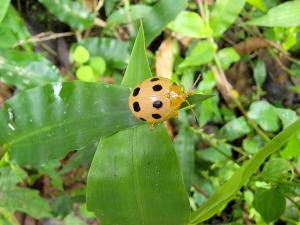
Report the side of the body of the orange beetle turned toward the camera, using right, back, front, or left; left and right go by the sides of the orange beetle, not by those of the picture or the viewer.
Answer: right

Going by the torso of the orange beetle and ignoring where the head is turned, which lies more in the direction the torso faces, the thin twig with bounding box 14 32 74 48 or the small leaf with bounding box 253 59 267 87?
the small leaf

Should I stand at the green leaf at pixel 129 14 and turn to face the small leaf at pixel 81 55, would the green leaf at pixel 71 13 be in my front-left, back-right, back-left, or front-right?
front-right

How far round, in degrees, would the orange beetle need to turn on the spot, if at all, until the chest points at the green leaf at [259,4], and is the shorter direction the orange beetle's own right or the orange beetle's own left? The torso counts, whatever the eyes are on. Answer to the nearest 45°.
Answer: approximately 45° to the orange beetle's own left

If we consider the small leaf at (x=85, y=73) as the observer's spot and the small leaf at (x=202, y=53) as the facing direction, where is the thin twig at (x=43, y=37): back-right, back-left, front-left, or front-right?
back-left

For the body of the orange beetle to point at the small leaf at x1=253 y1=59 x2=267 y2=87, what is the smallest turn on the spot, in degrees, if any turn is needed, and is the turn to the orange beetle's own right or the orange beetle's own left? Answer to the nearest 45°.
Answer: approximately 45° to the orange beetle's own left

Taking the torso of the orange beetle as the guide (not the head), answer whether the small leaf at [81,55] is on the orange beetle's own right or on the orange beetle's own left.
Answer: on the orange beetle's own left

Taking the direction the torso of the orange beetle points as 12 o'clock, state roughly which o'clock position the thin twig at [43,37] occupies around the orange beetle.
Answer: The thin twig is roughly at 8 o'clock from the orange beetle.

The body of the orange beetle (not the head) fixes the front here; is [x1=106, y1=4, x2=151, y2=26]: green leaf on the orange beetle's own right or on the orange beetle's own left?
on the orange beetle's own left
